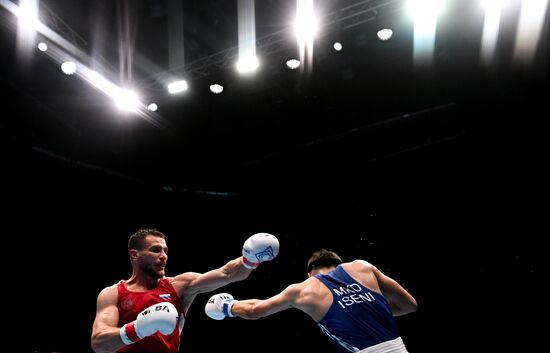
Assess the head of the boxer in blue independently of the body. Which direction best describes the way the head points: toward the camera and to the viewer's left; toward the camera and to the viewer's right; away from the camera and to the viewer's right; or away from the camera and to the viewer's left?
away from the camera and to the viewer's left

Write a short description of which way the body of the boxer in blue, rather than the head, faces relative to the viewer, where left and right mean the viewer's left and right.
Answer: facing away from the viewer and to the left of the viewer
